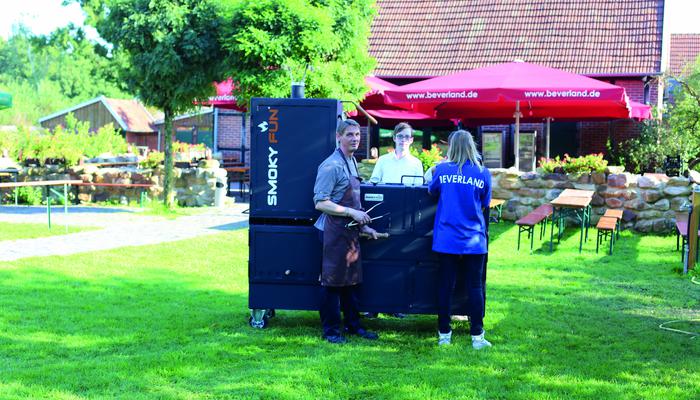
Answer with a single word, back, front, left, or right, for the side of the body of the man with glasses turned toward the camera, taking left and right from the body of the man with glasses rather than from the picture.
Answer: front

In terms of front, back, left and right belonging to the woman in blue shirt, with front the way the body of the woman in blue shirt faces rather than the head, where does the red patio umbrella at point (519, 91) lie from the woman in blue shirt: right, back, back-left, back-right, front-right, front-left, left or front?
front

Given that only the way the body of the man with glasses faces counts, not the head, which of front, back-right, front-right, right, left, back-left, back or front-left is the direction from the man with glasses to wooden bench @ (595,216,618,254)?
back-left

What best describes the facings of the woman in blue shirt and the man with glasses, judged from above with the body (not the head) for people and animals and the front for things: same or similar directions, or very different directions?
very different directions

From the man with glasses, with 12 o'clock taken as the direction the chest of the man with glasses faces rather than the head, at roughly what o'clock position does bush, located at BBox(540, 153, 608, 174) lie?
The bush is roughly at 7 o'clock from the man with glasses.

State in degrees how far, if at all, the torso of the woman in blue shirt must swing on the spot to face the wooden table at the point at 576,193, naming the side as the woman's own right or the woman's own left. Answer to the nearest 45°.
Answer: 0° — they already face it

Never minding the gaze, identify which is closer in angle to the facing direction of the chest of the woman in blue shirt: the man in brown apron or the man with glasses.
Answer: the man with glasses

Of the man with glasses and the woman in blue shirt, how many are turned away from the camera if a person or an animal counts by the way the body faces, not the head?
1

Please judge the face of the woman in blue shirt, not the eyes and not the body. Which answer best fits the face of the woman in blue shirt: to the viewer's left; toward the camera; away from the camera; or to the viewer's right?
away from the camera

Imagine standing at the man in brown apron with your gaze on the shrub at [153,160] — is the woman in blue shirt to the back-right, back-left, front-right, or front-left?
back-right

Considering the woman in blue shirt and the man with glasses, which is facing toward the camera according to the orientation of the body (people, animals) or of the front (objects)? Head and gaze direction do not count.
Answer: the man with glasses

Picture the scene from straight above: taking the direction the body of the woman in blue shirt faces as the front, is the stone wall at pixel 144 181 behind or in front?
in front

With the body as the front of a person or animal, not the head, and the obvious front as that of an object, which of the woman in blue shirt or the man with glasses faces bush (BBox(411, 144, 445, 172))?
the woman in blue shirt

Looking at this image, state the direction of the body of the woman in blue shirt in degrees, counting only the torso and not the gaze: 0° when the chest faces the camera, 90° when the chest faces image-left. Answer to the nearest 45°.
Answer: approximately 180°

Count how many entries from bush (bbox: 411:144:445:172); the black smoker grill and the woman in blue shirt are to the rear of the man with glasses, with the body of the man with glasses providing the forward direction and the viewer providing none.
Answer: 1

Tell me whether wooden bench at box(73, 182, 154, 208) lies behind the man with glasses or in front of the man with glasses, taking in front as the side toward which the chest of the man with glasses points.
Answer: behind

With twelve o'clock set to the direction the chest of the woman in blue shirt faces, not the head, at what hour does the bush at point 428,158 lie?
The bush is roughly at 12 o'clock from the woman in blue shirt.
